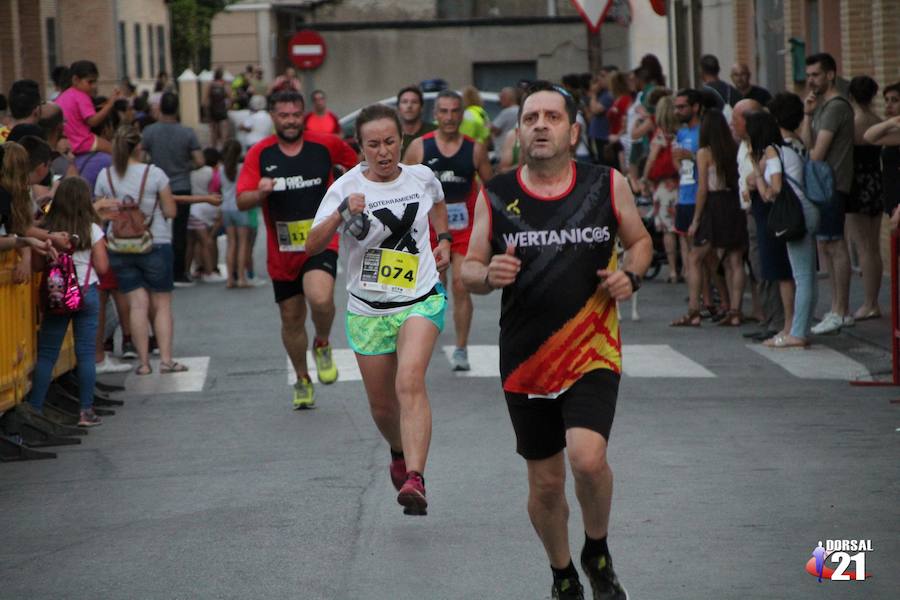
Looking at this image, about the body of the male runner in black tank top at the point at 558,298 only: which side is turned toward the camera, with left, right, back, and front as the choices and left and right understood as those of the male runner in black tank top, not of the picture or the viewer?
front

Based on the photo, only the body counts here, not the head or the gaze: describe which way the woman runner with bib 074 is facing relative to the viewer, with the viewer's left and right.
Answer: facing the viewer

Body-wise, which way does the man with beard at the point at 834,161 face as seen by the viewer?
to the viewer's left

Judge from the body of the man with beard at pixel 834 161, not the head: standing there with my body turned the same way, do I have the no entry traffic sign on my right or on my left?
on my right

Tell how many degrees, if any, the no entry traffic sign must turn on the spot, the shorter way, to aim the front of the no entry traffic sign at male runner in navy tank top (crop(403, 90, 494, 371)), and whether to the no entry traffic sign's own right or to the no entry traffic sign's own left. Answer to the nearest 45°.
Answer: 0° — it already faces them

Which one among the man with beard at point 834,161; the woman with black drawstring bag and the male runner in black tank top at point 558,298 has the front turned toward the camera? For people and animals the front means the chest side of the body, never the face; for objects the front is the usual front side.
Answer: the male runner in black tank top

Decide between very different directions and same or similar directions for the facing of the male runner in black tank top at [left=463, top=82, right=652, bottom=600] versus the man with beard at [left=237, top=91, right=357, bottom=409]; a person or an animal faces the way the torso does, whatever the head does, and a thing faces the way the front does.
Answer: same or similar directions

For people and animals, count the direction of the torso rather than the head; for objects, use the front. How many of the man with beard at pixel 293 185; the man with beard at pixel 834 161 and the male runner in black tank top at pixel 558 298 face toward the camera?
2

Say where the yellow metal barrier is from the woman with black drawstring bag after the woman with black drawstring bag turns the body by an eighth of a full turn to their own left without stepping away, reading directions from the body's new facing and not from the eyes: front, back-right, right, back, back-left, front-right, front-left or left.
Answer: front

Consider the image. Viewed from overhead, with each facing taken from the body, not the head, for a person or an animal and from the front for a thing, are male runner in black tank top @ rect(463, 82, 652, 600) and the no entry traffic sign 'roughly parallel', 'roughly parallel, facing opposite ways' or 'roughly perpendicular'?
roughly parallel

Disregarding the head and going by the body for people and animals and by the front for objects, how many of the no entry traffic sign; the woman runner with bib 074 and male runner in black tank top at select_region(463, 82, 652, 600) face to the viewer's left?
0

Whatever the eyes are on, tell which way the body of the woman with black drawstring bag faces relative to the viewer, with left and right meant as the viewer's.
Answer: facing to the left of the viewer

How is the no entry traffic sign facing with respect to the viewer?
toward the camera

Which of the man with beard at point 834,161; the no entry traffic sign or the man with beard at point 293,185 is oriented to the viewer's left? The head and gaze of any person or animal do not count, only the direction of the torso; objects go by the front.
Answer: the man with beard at point 834,161

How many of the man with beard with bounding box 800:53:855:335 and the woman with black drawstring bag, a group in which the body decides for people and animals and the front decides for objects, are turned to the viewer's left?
2

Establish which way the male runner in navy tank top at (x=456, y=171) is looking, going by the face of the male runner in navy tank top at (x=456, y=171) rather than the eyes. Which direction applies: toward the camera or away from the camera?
toward the camera

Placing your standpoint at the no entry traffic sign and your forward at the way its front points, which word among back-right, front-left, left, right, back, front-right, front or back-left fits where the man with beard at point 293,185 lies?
front

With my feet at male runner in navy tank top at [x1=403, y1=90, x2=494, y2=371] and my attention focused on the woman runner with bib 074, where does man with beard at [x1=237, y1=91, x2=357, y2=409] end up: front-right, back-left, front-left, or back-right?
front-right
